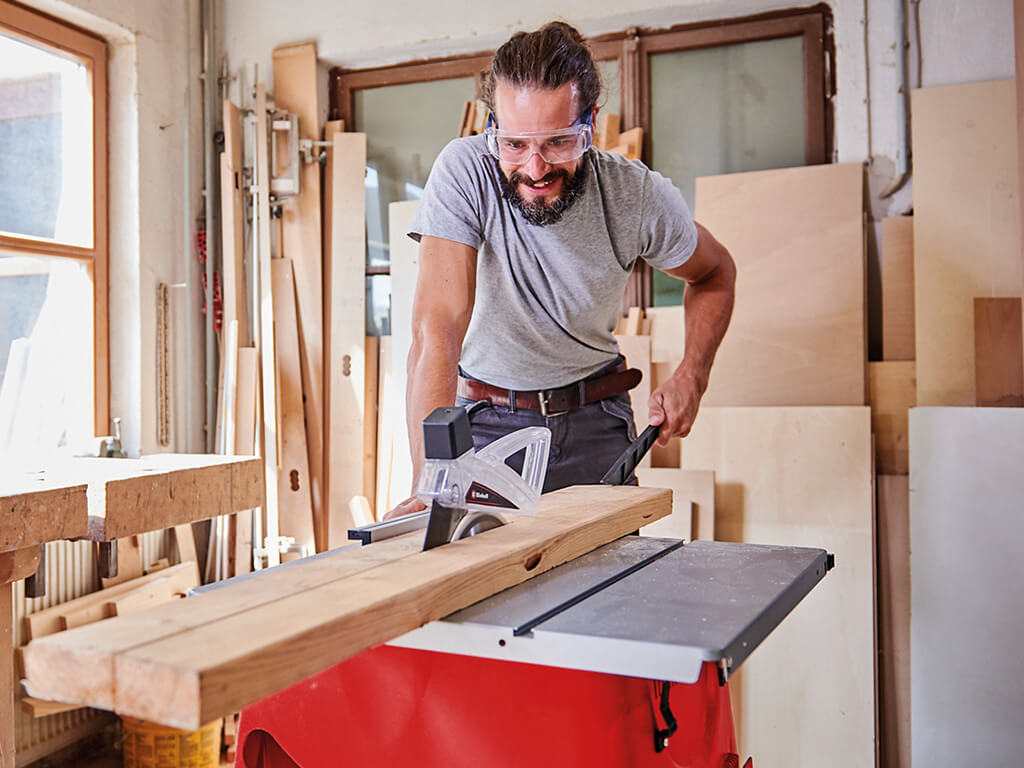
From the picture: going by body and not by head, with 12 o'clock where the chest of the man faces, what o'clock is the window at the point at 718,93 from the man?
The window is roughly at 7 o'clock from the man.

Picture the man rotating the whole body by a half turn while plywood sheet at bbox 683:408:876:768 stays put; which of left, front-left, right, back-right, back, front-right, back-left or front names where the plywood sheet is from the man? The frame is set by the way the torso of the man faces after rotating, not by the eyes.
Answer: front-right

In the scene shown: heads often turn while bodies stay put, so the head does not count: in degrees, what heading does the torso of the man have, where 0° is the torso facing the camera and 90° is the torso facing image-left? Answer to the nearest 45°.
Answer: approximately 0°

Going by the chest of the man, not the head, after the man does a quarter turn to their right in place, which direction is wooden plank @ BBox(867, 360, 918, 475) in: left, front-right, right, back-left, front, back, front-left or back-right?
back-right

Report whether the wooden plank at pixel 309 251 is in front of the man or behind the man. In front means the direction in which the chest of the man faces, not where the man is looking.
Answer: behind

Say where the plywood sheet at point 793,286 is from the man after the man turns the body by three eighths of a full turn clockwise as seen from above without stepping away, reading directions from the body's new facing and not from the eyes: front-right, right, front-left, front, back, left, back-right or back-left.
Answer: right

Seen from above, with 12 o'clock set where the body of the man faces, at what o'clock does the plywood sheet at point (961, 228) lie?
The plywood sheet is roughly at 8 o'clock from the man.

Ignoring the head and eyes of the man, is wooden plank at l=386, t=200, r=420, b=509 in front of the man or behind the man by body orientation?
behind

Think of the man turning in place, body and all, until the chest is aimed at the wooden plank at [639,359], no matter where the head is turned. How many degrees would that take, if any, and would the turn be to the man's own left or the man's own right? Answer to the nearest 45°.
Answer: approximately 180°

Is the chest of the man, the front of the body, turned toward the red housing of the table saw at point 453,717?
yes

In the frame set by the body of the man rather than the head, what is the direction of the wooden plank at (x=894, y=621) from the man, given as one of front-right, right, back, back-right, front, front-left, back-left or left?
back-left

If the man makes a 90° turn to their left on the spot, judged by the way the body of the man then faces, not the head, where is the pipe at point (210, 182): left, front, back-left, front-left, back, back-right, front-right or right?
back-left

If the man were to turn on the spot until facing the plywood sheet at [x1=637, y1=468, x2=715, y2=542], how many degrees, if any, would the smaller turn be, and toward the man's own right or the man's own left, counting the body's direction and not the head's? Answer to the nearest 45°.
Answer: approximately 135° to the man's own left

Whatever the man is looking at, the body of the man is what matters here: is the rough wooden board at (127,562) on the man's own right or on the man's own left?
on the man's own right
